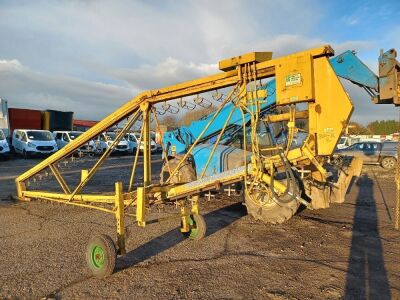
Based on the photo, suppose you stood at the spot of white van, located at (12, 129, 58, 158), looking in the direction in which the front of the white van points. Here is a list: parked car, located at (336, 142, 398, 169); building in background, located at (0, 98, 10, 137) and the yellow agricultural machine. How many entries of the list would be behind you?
1

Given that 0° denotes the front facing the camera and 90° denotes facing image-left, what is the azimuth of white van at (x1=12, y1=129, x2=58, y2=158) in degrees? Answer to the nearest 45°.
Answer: approximately 315°

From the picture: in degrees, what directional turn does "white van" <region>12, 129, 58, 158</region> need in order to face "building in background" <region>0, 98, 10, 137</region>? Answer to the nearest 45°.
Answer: approximately 180°

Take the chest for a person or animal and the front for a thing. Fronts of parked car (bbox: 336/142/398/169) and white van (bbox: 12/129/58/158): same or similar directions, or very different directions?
very different directions

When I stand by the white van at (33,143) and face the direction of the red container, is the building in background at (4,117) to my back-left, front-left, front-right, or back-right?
front-left
